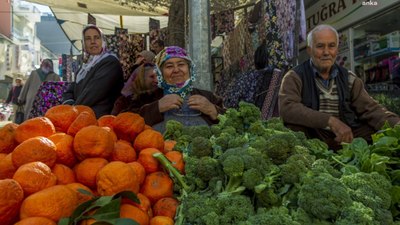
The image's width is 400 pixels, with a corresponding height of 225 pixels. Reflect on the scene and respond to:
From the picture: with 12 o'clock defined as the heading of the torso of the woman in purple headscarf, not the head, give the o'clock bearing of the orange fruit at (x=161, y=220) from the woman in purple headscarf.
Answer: The orange fruit is roughly at 12 o'clock from the woman in purple headscarf.
